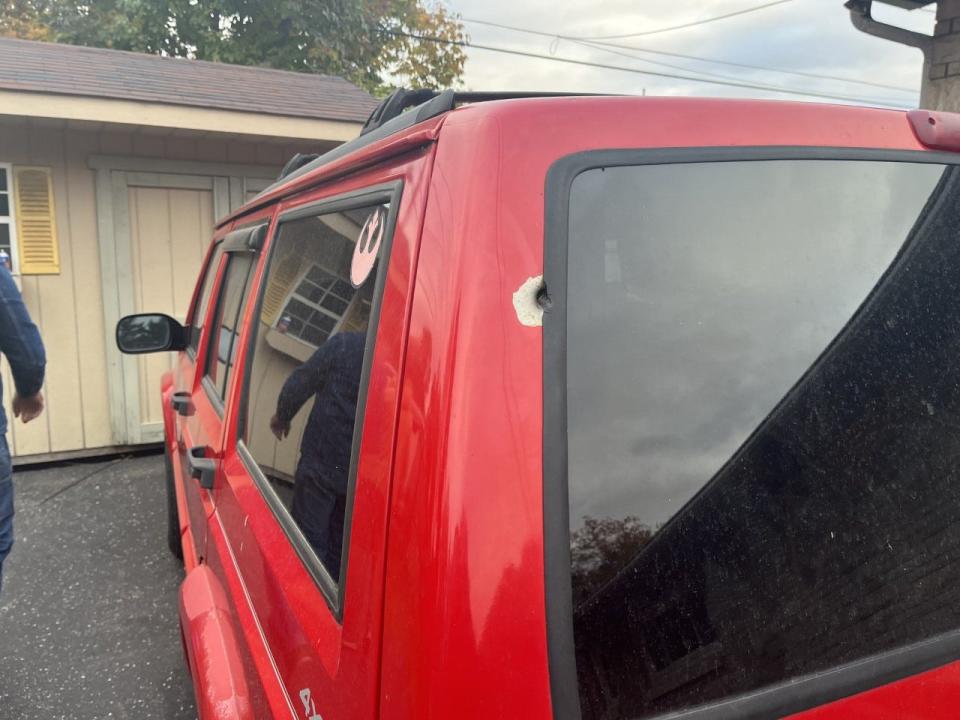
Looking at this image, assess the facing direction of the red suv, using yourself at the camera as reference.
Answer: facing away from the viewer and to the left of the viewer

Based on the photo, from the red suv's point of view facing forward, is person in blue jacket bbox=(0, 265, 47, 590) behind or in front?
in front

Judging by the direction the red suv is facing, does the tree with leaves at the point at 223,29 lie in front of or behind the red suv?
in front
